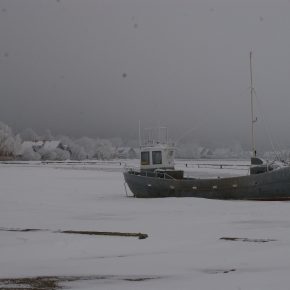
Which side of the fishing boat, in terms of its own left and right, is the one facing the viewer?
right
